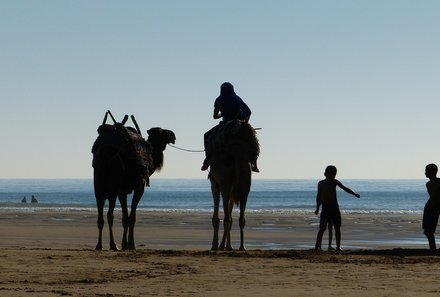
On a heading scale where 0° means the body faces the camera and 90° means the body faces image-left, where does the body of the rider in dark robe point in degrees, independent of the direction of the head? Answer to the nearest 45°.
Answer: approximately 180°

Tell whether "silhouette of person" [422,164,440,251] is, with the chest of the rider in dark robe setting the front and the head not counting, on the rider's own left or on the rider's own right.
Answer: on the rider's own right

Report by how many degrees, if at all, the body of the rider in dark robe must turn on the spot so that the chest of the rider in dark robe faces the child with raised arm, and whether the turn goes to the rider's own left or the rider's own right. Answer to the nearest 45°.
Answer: approximately 90° to the rider's own right
